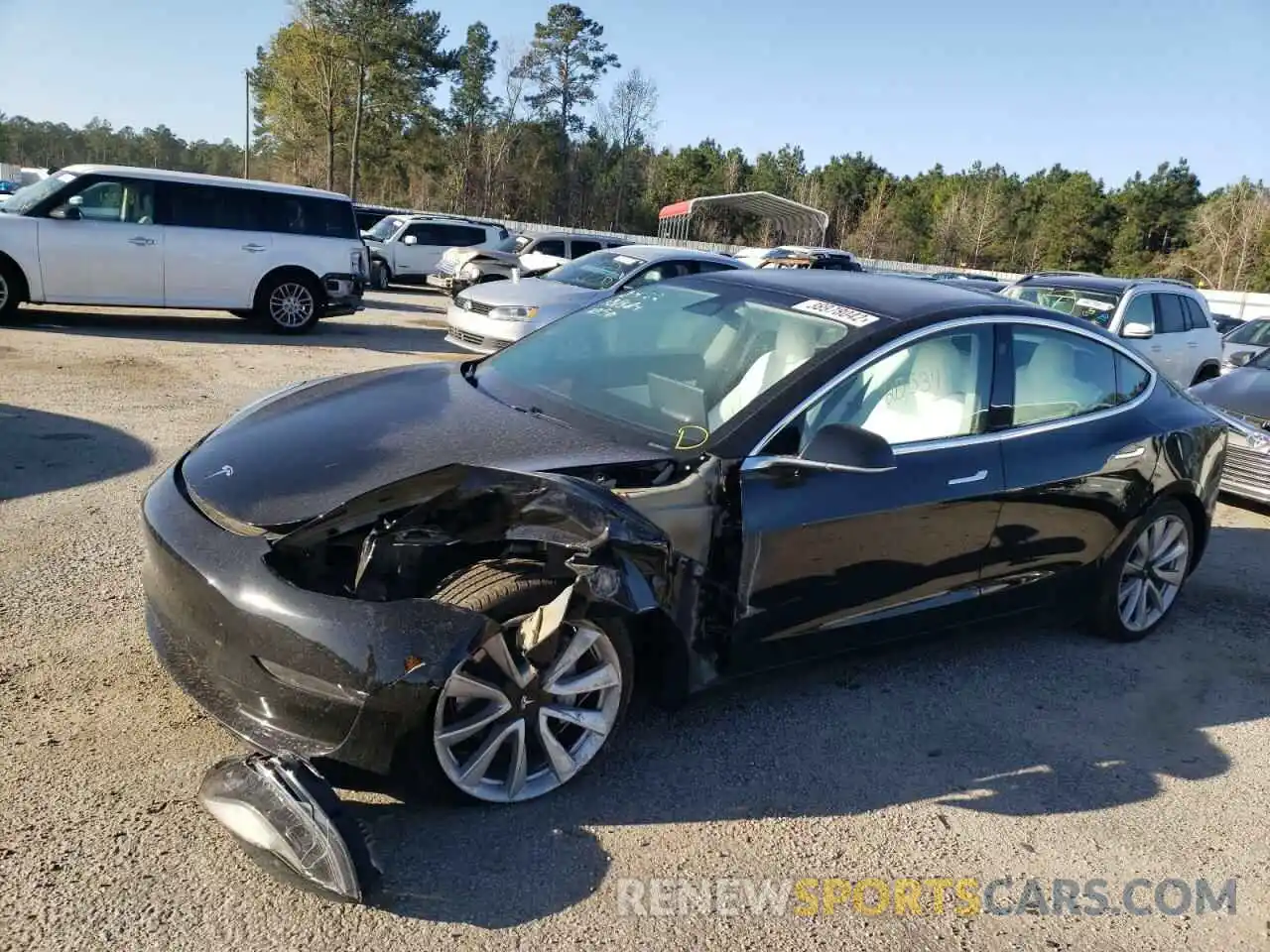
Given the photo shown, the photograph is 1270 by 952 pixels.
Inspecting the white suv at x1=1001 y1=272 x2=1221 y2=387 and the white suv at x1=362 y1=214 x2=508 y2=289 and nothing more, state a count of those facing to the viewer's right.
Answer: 0

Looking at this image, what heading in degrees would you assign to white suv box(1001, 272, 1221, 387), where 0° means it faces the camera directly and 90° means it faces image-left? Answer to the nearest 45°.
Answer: approximately 45°

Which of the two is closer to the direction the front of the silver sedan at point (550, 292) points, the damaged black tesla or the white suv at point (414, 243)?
the damaged black tesla

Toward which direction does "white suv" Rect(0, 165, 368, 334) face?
to the viewer's left

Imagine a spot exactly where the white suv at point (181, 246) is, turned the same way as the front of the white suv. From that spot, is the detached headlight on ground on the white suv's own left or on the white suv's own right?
on the white suv's own left

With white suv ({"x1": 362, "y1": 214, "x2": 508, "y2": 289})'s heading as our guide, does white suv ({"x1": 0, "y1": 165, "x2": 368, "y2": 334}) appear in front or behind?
in front

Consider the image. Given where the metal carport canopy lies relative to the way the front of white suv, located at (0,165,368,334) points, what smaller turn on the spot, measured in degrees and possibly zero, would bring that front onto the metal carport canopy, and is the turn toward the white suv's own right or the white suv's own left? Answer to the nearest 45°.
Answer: approximately 135° to the white suv's own right

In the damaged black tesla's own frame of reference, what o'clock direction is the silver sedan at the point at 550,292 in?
The silver sedan is roughly at 4 o'clock from the damaged black tesla.

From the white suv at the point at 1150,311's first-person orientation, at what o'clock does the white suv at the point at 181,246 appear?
the white suv at the point at 181,246 is roughly at 1 o'clock from the white suv at the point at 1150,311.

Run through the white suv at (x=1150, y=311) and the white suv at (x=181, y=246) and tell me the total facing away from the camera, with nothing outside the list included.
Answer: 0
